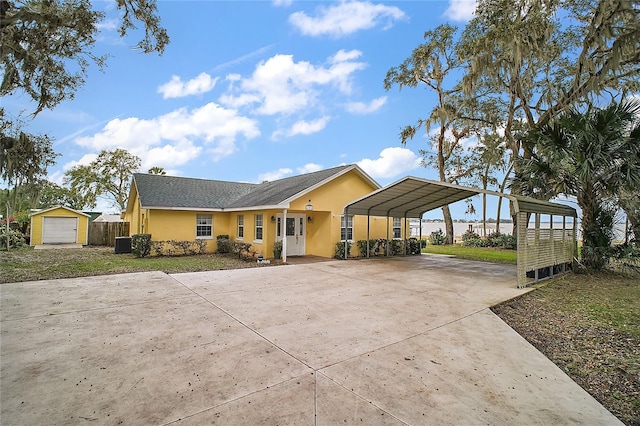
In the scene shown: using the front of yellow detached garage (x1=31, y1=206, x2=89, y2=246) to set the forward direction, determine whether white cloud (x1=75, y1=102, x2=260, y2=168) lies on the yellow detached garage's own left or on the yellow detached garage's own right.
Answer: on the yellow detached garage's own left

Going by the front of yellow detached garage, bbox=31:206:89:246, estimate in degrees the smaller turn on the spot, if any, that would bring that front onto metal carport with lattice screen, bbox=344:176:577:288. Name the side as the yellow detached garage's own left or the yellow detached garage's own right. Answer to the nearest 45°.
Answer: approximately 45° to the yellow detached garage's own left

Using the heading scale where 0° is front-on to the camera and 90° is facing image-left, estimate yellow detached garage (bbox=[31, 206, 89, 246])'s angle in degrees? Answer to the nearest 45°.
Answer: approximately 0°

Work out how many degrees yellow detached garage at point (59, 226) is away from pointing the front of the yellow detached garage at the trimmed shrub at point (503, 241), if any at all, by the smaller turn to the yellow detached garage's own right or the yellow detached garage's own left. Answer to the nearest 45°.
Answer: approximately 45° to the yellow detached garage's own left

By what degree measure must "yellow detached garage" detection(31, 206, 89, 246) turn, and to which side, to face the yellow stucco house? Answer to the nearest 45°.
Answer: approximately 45° to its left
